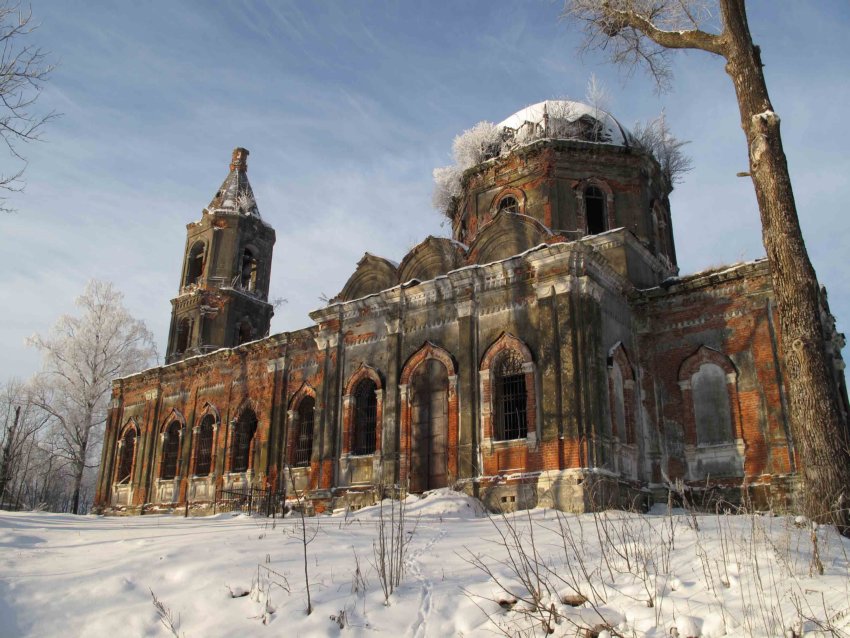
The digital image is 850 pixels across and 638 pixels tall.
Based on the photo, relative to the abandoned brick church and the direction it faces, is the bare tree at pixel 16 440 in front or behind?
in front

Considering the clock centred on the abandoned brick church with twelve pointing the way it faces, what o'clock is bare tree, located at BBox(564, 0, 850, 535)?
The bare tree is roughly at 7 o'clock from the abandoned brick church.

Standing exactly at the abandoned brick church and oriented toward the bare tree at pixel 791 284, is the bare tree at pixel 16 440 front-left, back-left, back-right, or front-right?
back-right

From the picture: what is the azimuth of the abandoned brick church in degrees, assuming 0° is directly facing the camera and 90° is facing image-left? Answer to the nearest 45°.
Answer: approximately 135°
